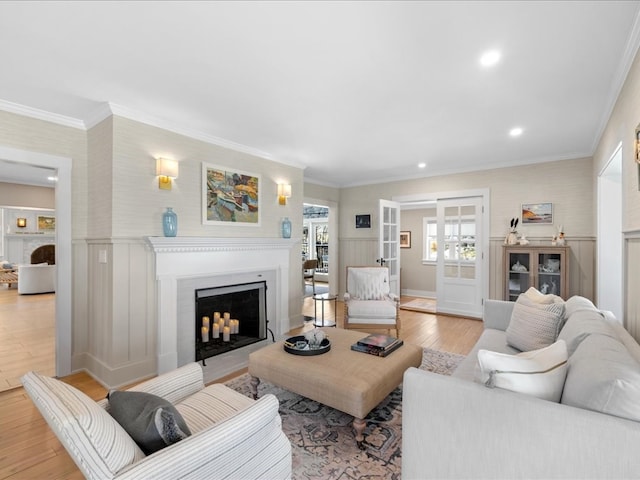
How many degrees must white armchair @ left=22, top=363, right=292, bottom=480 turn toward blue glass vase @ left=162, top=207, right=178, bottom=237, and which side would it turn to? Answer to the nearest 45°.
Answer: approximately 45° to its left

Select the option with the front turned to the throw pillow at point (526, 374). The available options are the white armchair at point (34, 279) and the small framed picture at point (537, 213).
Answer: the small framed picture

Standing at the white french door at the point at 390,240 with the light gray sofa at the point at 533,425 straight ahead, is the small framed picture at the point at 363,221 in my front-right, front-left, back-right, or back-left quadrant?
back-right

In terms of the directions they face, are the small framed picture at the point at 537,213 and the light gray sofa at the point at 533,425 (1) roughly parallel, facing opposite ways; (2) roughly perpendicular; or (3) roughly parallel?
roughly perpendicular

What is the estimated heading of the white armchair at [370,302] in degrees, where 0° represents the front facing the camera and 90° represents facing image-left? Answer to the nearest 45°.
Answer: approximately 0°

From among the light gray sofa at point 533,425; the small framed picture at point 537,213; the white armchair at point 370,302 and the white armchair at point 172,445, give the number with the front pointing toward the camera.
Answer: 2

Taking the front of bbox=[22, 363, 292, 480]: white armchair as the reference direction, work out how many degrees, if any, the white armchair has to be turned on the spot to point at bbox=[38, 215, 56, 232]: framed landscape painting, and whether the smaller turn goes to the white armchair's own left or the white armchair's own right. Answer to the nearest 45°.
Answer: approximately 45° to the white armchair's own left

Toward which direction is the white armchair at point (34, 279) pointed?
away from the camera

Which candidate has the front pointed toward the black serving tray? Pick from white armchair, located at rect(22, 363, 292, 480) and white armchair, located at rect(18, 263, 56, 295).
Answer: white armchair, located at rect(22, 363, 292, 480)

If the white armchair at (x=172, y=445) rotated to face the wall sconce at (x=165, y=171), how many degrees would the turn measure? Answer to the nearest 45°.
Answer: approximately 45° to its left

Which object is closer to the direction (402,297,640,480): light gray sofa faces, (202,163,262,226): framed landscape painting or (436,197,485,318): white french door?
the framed landscape painting

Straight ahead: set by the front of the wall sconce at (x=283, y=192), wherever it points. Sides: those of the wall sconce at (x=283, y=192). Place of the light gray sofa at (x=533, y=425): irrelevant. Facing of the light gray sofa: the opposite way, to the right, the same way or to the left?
the opposite way
